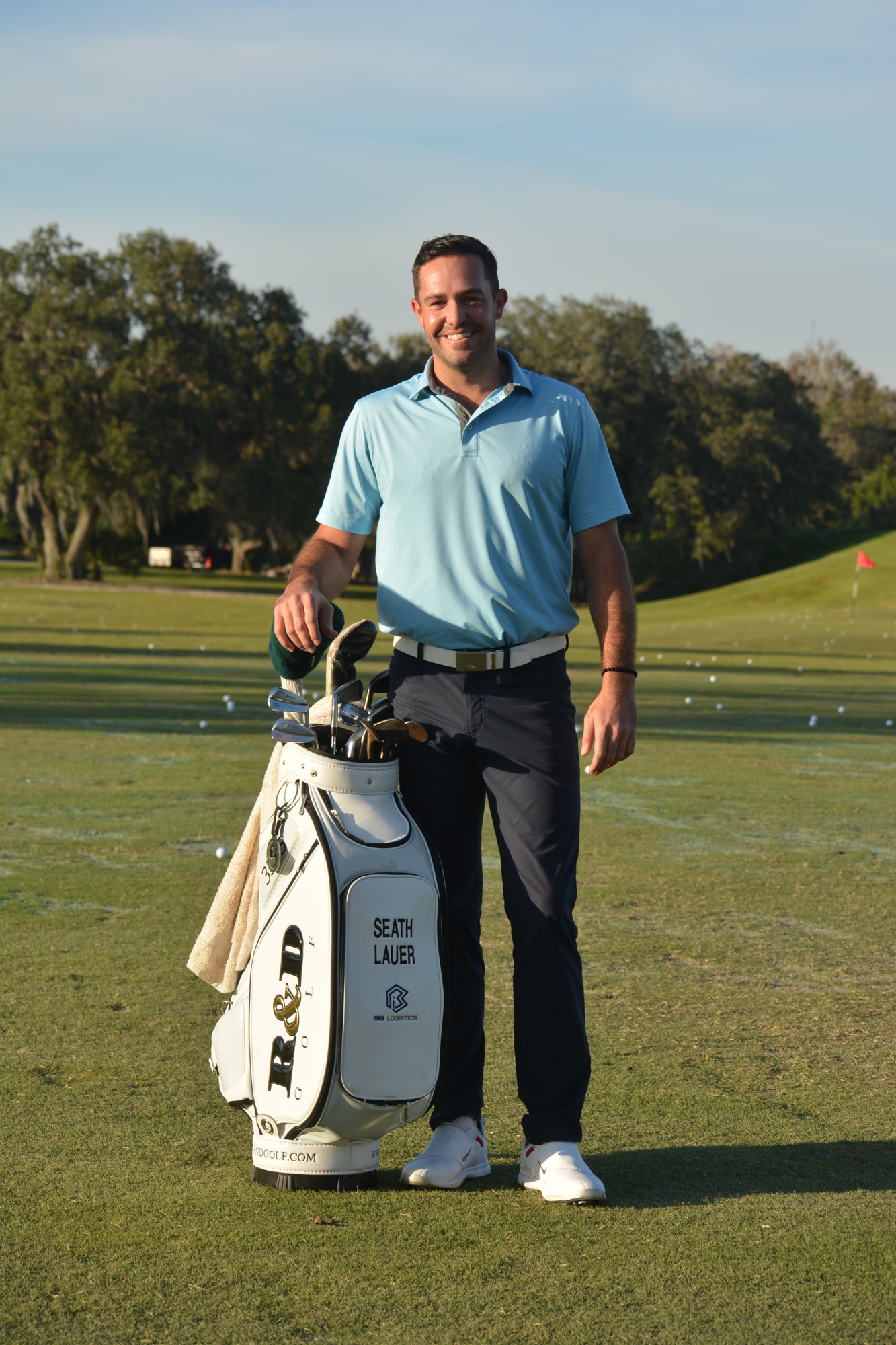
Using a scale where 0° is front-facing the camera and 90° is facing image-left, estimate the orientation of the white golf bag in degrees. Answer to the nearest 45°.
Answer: approximately 315°

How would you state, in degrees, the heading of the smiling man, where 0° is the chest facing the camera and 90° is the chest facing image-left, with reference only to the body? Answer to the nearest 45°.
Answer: approximately 0°
